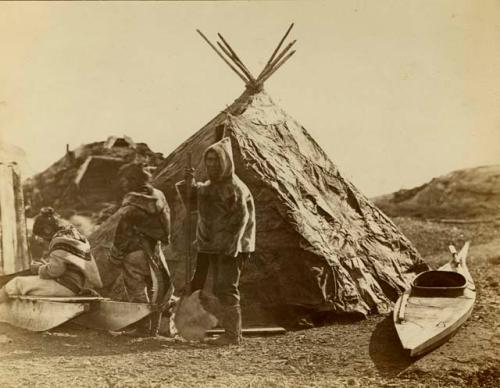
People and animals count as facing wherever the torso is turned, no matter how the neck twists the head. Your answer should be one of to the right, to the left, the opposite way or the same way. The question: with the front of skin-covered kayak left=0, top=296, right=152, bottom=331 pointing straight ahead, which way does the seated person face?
the opposite way

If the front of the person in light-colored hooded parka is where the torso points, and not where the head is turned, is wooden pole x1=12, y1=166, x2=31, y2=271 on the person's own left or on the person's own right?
on the person's own right

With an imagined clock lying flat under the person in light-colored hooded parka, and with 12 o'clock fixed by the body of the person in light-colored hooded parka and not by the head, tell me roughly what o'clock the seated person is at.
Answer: The seated person is roughly at 2 o'clock from the person in light-colored hooded parka.
